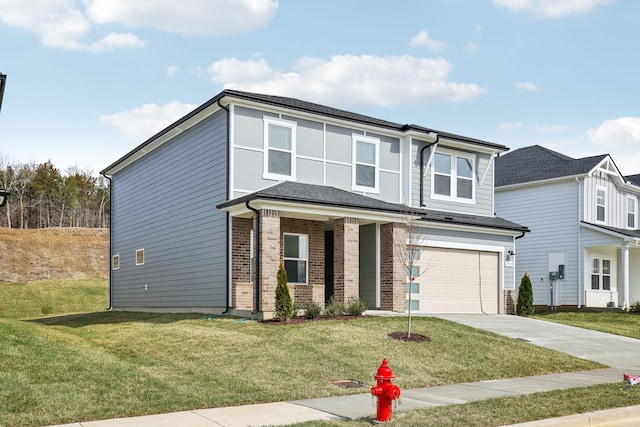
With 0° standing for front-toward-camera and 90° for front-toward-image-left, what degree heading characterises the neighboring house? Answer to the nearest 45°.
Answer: approximately 315°

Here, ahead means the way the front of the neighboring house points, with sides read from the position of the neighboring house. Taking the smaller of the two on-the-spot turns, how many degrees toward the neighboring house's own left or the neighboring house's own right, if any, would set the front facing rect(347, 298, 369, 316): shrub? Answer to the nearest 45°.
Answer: approximately 45° to the neighboring house's own right

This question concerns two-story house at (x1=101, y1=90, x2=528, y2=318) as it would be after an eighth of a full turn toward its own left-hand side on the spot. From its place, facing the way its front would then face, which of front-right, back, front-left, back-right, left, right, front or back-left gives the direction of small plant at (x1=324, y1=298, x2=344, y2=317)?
right

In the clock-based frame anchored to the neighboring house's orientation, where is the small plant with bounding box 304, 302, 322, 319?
The small plant is roughly at 2 o'clock from the neighboring house.

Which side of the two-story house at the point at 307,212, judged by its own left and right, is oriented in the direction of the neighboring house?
left

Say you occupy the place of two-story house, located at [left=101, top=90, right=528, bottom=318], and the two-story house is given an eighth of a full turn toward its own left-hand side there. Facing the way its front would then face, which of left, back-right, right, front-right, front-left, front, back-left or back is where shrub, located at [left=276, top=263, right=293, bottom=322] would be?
right

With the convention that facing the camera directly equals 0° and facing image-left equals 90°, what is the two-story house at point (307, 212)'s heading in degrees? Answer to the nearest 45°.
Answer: approximately 315°

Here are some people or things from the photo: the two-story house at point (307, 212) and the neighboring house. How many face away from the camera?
0

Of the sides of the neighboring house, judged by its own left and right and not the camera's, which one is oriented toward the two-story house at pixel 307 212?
right
